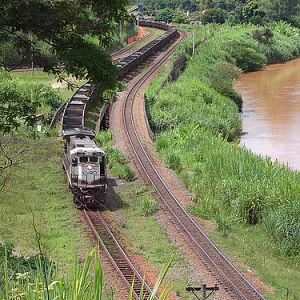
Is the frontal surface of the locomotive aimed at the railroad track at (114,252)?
yes

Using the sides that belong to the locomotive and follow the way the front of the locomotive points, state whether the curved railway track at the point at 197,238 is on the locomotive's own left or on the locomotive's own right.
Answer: on the locomotive's own left

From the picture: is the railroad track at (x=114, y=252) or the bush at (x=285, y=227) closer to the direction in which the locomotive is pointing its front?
the railroad track

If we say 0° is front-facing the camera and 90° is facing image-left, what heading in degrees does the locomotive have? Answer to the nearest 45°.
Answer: approximately 0°

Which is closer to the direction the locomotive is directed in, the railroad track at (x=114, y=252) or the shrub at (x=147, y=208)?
the railroad track

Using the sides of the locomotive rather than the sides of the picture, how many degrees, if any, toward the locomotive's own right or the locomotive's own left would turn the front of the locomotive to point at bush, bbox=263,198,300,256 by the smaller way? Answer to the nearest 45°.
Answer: approximately 45° to the locomotive's own left
